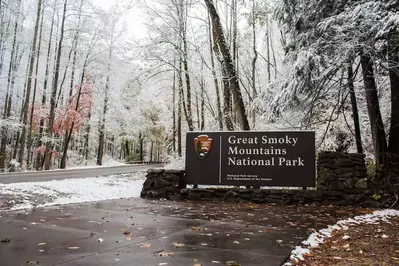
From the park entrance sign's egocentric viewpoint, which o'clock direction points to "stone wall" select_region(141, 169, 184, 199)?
The stone wall is roughly at 3 o'clock from the park entrance sign.

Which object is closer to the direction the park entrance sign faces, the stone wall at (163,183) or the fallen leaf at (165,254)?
the fallen leaf

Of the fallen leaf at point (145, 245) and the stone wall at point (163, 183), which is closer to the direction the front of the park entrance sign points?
the fallen leaf

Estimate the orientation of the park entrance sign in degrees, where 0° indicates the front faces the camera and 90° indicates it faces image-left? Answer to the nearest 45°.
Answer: approximately 0°

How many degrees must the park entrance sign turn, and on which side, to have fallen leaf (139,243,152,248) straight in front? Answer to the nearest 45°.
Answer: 0° — it already faces it

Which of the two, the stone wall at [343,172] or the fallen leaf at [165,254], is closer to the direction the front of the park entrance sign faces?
the fallen leaf

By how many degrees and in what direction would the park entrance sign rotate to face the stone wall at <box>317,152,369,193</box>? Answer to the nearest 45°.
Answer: approximately 90° to its left

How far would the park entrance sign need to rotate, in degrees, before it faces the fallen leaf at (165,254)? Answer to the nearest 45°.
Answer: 0° — it already faces it

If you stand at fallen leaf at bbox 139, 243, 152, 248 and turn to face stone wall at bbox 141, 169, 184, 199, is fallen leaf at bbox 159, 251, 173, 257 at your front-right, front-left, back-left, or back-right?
back-right

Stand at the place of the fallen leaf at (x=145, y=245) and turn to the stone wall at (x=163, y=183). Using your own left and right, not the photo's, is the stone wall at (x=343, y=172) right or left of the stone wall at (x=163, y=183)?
right
